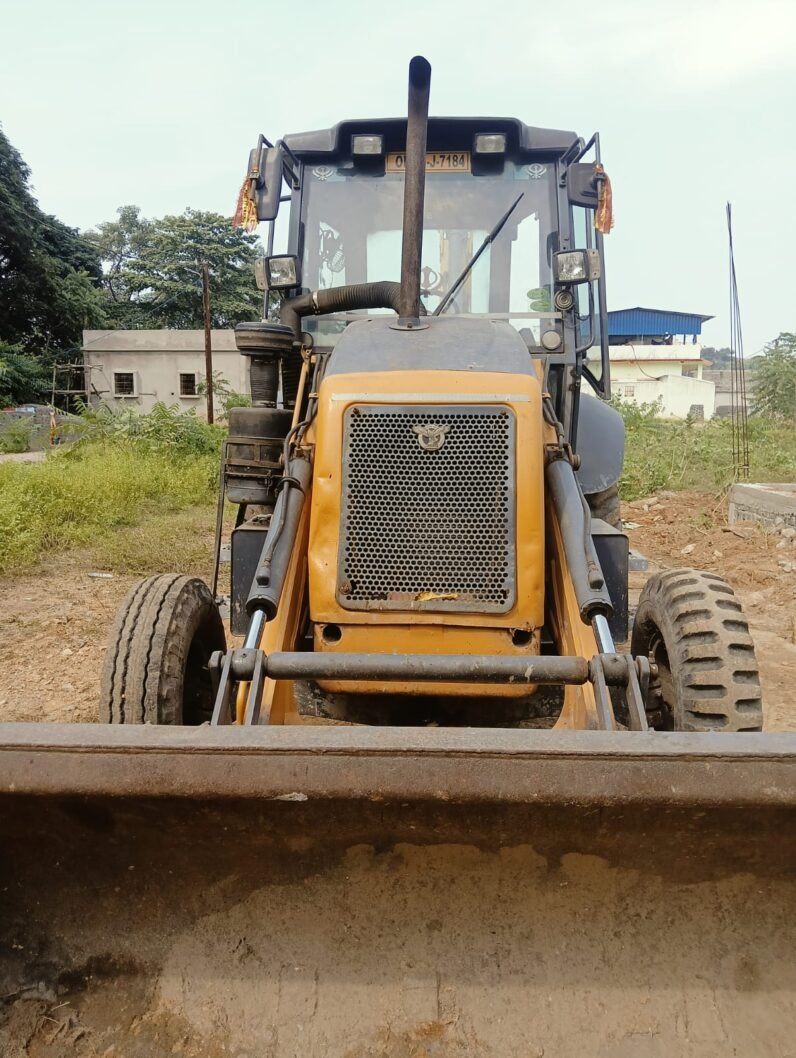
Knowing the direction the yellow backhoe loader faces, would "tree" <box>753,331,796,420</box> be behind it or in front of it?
behind

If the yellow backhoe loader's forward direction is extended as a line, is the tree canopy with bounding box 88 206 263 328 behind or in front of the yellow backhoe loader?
behind

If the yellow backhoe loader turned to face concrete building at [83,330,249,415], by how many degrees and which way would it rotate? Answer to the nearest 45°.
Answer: approximately 180°

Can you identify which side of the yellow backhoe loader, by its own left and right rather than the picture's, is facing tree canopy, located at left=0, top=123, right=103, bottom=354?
back

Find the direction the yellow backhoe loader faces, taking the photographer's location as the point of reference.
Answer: facing the viewer

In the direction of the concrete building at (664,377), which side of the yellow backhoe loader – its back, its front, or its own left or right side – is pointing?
back

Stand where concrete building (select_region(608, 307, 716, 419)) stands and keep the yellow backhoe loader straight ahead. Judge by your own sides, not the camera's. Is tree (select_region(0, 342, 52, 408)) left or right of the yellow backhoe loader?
right

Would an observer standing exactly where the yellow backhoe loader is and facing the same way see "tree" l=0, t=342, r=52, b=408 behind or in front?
behind

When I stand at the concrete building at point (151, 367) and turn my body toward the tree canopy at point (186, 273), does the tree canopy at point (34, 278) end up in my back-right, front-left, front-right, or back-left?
front-left
